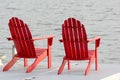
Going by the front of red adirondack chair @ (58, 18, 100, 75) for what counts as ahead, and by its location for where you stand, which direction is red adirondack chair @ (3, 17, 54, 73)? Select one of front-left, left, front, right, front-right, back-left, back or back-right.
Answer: back-left

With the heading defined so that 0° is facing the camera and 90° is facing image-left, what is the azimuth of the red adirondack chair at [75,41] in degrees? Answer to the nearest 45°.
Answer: approximately 225°

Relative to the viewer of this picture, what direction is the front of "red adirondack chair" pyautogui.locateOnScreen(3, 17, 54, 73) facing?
facing away from the viewer and to the right of the viewer

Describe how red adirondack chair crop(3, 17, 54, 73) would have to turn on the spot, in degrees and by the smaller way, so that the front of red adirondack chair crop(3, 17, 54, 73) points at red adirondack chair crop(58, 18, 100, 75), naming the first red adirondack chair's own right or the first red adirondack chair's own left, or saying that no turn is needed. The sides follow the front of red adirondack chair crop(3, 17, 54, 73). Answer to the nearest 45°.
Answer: approximately 45° to the first red adirondack chair's own right
